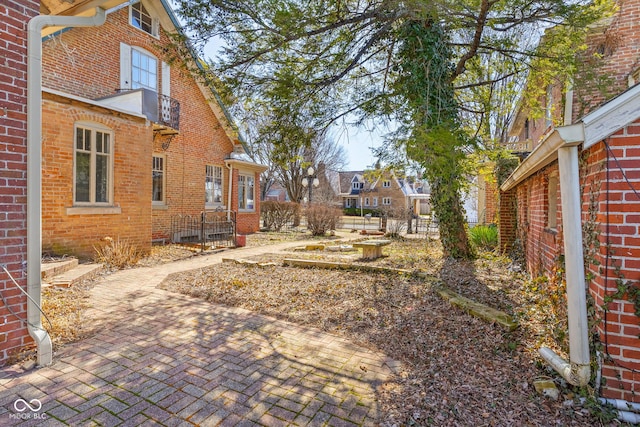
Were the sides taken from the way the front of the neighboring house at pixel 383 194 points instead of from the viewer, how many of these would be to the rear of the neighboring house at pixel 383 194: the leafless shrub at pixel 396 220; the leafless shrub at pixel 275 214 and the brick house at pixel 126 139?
0

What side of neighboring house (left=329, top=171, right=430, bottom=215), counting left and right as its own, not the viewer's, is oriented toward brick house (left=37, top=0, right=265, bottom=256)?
front

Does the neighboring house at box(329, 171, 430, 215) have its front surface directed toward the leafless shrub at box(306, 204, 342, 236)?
yes

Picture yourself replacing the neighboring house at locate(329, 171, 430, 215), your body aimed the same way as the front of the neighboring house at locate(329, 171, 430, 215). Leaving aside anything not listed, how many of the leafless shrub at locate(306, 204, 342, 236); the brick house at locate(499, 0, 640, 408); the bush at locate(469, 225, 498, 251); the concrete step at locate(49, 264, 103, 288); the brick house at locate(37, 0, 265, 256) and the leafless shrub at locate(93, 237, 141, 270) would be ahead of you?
6

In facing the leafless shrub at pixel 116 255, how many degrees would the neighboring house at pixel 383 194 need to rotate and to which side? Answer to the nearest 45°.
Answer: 0° — it already faces it

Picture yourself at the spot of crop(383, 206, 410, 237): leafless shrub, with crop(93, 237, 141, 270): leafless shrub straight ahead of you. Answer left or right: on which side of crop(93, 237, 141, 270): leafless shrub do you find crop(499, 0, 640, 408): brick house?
left

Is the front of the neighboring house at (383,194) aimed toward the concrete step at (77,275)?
yes

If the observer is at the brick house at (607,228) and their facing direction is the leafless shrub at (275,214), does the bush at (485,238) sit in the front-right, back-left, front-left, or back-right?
front-right

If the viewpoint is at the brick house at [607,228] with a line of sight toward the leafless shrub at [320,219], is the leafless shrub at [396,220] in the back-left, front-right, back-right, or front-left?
front-right

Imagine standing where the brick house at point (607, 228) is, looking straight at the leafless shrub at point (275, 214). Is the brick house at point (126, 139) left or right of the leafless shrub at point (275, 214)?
left

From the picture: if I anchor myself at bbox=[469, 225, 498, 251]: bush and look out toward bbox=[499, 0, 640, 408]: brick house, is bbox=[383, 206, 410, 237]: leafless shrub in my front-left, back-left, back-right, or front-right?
back-right

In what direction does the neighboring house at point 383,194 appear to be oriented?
toward the camera

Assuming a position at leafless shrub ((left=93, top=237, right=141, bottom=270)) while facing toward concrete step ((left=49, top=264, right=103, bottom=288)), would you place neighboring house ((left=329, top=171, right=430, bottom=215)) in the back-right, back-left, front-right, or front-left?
back-left

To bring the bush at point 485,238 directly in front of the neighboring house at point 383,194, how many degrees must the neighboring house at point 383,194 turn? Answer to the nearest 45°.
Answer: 0° — it already faces it

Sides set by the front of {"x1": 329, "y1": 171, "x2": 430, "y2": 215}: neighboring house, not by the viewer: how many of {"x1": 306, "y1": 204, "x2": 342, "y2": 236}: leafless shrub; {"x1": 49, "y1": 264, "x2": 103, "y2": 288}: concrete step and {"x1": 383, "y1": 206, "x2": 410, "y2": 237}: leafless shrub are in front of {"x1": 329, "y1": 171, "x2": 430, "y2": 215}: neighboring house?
3

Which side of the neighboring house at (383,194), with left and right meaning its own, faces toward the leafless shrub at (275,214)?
front

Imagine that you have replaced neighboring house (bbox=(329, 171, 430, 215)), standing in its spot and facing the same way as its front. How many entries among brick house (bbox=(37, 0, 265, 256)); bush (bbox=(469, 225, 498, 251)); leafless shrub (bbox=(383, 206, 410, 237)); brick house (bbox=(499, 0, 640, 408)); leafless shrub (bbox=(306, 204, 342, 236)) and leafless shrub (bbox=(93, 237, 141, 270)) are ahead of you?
6
